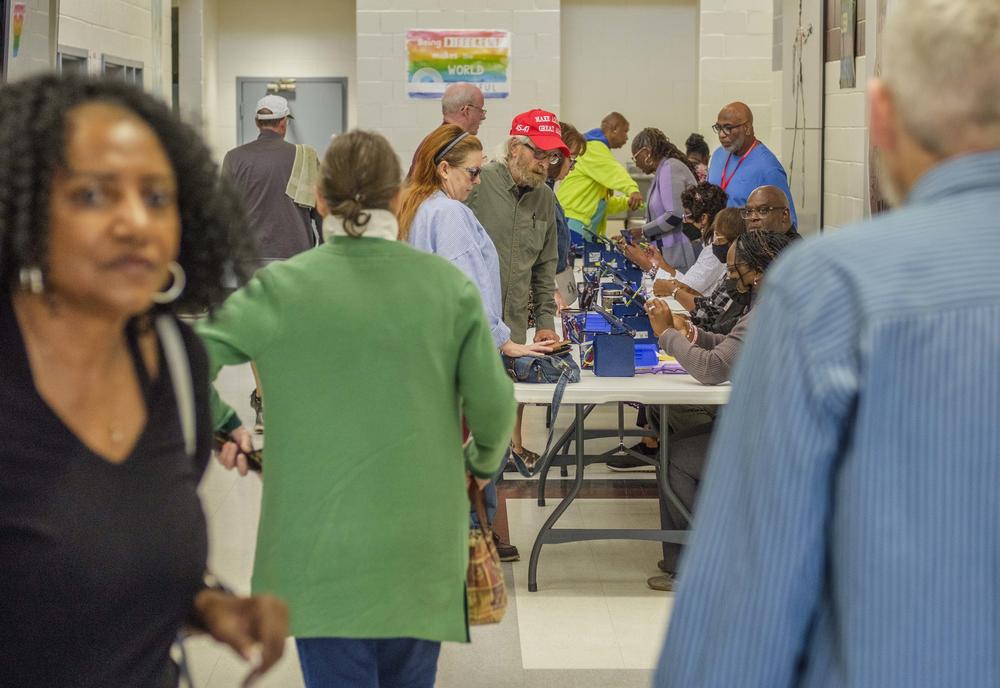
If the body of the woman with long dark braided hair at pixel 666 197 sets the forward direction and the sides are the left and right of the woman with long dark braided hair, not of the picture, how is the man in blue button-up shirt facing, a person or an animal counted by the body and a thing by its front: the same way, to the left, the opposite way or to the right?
to the right

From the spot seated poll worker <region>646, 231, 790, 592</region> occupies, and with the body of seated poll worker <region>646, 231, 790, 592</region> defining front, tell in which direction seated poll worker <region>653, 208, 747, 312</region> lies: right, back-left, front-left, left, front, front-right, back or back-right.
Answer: right

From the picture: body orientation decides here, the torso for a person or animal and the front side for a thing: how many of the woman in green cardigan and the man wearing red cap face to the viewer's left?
0

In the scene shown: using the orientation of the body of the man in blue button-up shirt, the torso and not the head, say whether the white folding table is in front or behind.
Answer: in front

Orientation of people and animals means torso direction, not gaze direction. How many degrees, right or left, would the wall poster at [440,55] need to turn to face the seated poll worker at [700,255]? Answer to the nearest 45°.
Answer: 0° — it already faces them

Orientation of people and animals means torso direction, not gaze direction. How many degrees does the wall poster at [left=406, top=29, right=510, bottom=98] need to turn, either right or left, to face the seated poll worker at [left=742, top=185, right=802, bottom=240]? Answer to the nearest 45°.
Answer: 0° — it already faces them

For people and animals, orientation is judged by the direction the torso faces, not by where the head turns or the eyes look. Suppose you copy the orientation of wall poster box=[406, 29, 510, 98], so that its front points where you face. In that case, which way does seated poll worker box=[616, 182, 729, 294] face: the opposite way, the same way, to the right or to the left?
to the right

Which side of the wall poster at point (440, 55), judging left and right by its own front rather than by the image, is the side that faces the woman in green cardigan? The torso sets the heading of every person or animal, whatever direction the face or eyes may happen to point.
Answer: front

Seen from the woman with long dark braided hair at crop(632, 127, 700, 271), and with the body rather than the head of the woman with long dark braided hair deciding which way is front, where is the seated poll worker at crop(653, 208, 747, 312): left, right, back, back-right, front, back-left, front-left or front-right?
left

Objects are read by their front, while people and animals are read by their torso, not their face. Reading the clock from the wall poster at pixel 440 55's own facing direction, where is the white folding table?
The white folding table is roughly at 12 o'clock from the wall poster.

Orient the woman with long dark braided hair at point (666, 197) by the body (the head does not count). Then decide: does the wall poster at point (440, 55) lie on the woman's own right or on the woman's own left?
on the woman's own right

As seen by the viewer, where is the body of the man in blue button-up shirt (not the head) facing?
away from the camera

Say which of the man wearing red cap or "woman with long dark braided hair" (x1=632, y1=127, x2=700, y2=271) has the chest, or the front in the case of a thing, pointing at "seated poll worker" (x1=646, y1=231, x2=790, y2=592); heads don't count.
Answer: the man wearing red cap

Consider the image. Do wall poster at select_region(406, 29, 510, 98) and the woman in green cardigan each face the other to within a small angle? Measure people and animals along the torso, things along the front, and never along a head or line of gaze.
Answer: yes

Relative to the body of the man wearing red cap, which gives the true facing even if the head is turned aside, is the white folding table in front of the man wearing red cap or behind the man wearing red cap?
in front

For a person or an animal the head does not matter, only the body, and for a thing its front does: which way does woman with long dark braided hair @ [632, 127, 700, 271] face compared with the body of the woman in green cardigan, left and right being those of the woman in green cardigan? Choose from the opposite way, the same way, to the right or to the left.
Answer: to the left

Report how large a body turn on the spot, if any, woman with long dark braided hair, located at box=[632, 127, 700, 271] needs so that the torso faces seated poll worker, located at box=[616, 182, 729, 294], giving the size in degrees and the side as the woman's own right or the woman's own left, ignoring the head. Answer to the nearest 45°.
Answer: approximately 90° to the woman's own left

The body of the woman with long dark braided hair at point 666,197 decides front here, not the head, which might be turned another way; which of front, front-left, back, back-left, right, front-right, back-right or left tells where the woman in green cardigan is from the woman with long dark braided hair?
left

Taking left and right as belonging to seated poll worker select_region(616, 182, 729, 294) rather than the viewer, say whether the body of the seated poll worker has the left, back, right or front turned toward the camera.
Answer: left

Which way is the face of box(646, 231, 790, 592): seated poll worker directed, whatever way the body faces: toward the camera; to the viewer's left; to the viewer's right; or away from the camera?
to the viewer's left

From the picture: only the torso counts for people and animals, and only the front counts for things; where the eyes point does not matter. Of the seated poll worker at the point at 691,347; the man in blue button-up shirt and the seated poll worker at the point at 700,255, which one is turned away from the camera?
the man in blue button-up shirt
